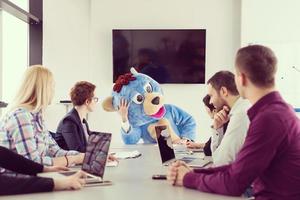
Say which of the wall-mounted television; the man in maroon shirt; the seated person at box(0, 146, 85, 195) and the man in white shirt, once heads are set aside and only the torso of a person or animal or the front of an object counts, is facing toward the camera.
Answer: the wall-mounted television

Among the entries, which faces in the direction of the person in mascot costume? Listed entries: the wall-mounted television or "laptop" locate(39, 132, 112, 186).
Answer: the wall-mounted television

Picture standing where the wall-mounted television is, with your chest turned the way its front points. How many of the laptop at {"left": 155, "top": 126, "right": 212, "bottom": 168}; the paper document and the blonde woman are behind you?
0

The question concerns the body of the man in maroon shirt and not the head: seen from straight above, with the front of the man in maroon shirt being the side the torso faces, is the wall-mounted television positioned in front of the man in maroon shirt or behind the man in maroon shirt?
in front

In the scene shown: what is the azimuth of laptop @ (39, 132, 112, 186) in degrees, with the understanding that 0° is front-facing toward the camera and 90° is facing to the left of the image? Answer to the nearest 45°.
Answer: approximately 45°

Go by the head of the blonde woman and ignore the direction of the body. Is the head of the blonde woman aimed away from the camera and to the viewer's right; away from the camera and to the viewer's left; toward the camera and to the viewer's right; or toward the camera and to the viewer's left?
away from the camera and to the viewer's right

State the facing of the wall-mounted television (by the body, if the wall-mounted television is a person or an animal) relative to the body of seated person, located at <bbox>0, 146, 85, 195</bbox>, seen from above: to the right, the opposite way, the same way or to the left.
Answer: to the right

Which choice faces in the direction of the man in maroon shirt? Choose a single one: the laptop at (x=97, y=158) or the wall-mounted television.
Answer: the wall-mounted television

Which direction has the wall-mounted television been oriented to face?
toward the camera

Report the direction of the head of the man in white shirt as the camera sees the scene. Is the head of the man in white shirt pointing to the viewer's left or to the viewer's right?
to the viewer's left

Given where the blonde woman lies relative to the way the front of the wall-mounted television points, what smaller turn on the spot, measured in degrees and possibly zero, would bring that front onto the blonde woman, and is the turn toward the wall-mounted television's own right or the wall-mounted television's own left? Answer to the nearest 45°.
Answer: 0° — it already faces them

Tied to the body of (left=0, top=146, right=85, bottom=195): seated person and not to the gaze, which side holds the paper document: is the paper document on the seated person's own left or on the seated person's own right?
on the seated person's own left

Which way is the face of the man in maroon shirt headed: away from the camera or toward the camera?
away from the camera

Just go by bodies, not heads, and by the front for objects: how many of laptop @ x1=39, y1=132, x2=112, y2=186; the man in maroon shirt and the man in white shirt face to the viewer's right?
0

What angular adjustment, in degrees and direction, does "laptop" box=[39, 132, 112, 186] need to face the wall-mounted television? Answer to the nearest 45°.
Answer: approximately 135° to its right

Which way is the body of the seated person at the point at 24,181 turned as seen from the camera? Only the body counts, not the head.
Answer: to the viewer's right

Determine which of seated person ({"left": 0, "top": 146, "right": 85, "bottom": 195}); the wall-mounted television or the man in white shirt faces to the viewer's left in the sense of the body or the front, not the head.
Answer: the man in white shirt
